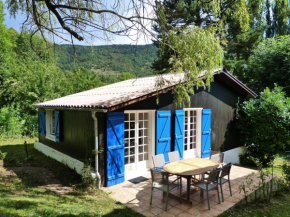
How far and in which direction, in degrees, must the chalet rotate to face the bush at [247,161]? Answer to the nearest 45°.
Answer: approximately 90° to its left

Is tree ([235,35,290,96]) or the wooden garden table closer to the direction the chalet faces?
the wooden garden table

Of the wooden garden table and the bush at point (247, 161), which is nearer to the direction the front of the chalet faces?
the wooden garden table

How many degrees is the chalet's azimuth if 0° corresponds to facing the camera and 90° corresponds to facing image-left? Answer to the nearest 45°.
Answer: approximately 315°

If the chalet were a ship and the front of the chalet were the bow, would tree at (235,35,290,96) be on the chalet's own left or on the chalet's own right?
on the chalet's own left
